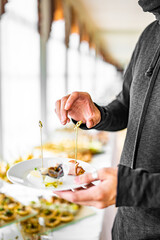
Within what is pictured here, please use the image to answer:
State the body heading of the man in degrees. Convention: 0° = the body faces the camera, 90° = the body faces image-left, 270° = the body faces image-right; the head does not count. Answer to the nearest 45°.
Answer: approximately 45°
